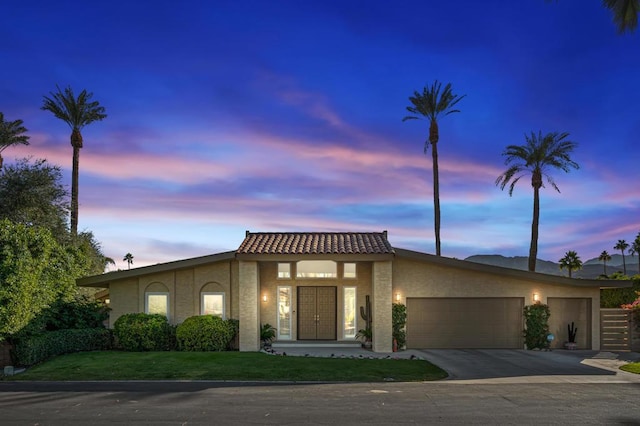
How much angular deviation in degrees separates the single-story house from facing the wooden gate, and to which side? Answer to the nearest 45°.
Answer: approximately 90° to its left

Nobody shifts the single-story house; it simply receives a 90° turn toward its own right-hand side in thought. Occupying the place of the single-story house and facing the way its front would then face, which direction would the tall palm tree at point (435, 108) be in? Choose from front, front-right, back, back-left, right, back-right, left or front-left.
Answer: right

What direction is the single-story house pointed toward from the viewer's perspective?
toward the camera
